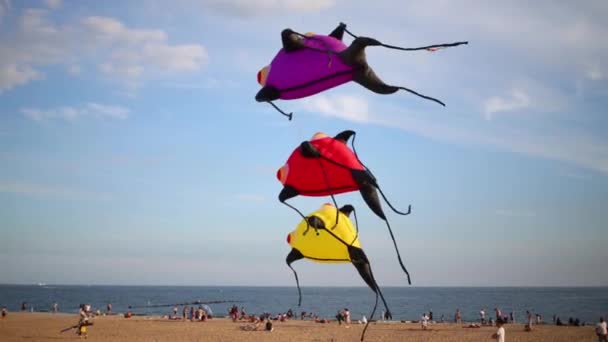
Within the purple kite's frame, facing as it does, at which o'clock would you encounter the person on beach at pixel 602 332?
The person on beach is roughly at 4 o'clock from the purple kite.

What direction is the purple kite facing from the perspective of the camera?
to the viewer's left
